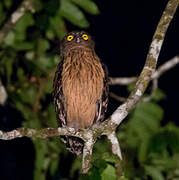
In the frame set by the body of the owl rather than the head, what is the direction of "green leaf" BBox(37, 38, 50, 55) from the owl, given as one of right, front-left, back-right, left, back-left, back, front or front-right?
back-right

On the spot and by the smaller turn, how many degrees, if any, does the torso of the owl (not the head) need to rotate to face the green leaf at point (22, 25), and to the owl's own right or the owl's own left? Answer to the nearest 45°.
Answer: approximately 135° to the owl's own right

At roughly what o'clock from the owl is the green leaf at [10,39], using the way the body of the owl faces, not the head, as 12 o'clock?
The green leaf is roughly at 4 o'clock from the owl.

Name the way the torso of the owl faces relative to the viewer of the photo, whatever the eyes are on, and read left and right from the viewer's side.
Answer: facing the viewer

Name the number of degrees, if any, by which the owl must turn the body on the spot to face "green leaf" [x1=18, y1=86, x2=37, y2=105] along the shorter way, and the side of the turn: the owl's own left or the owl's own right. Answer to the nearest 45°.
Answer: approximately 135° to the owl's own right
